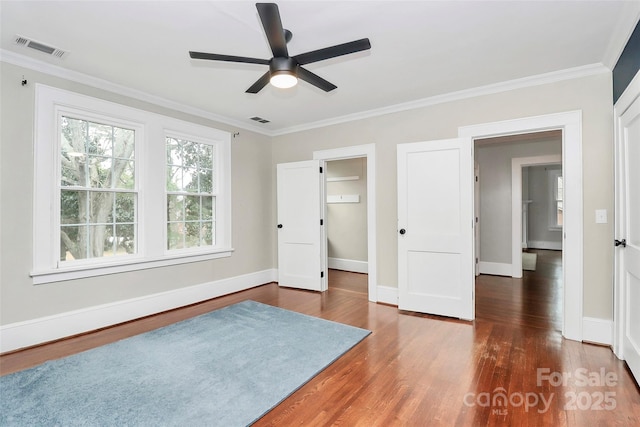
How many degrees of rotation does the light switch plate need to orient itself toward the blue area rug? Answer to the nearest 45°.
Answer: approximately 45° to its right

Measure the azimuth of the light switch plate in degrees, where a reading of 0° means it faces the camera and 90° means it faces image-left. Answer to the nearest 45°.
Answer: approximately 0°

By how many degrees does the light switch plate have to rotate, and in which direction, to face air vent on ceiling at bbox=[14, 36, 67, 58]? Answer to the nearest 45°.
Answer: approximately 45° to its right

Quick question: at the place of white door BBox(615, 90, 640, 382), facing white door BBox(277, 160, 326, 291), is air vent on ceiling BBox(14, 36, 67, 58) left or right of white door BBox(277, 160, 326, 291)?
left

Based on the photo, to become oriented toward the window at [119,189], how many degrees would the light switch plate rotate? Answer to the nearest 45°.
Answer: approximately 45° to its right

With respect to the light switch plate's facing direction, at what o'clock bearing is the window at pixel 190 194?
The window is roughly at 2 o'clock from the light switch plate.

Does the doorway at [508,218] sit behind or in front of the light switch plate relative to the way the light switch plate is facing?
behind

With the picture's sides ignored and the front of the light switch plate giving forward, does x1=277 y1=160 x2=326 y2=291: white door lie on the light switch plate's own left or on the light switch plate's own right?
on the light switch plate's own right

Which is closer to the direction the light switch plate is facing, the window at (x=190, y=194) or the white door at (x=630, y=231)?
the white door

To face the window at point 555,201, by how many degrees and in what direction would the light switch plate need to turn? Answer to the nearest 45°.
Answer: approximately 180°
